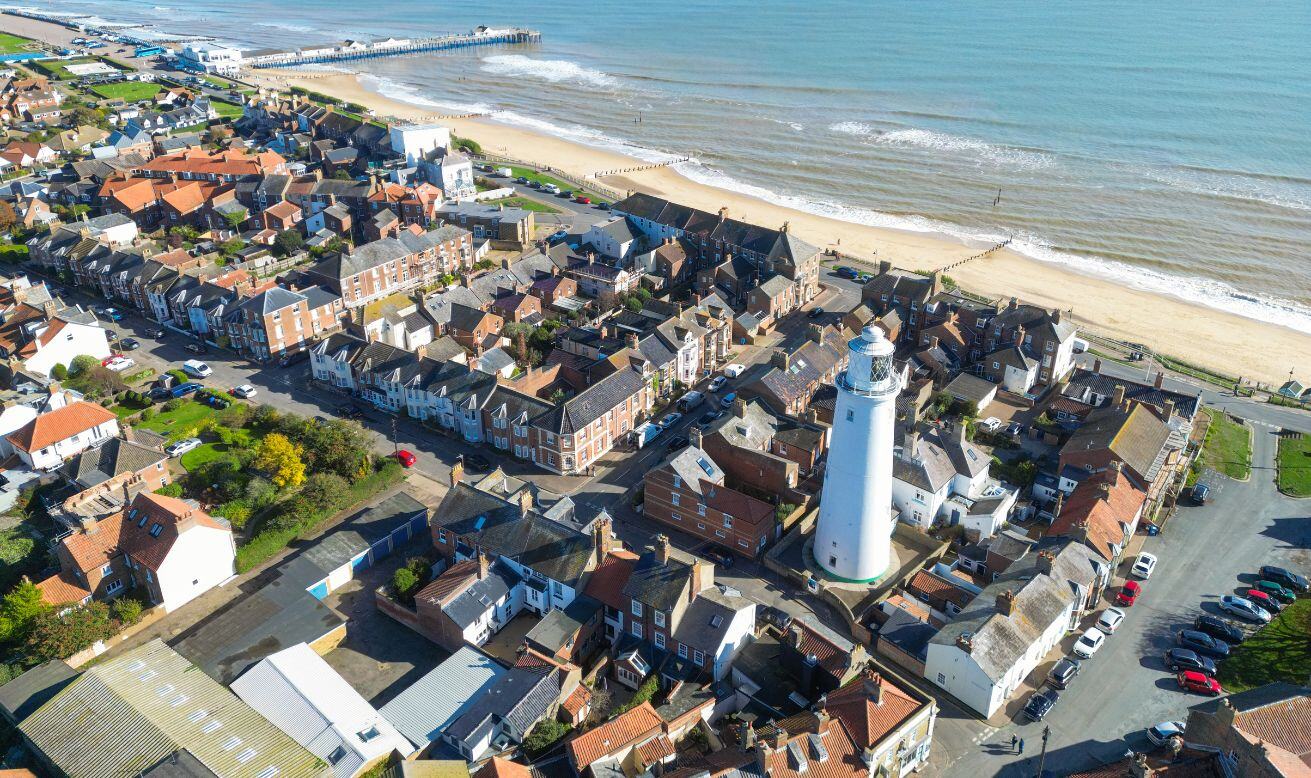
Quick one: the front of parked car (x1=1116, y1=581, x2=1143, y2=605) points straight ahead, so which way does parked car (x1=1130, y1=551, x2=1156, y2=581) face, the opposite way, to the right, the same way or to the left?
the same way

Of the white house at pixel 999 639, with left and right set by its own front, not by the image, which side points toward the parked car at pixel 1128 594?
left

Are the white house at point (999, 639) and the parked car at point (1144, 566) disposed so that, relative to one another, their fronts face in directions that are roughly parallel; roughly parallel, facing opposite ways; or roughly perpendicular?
roughly perpendicular

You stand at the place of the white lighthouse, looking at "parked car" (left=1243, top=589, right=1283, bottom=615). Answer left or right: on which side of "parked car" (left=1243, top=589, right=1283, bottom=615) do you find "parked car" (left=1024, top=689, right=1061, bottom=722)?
right

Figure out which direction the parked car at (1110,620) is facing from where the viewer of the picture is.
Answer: facing away from the viewer and to the right of the viewer

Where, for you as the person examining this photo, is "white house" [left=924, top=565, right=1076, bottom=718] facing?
facing the viewer and to the right of the viewer

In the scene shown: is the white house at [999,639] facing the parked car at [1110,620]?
no

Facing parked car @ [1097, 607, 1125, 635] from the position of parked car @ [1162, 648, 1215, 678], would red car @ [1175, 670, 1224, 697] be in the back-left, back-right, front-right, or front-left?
back-left

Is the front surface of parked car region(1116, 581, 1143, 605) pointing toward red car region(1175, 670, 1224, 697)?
no
